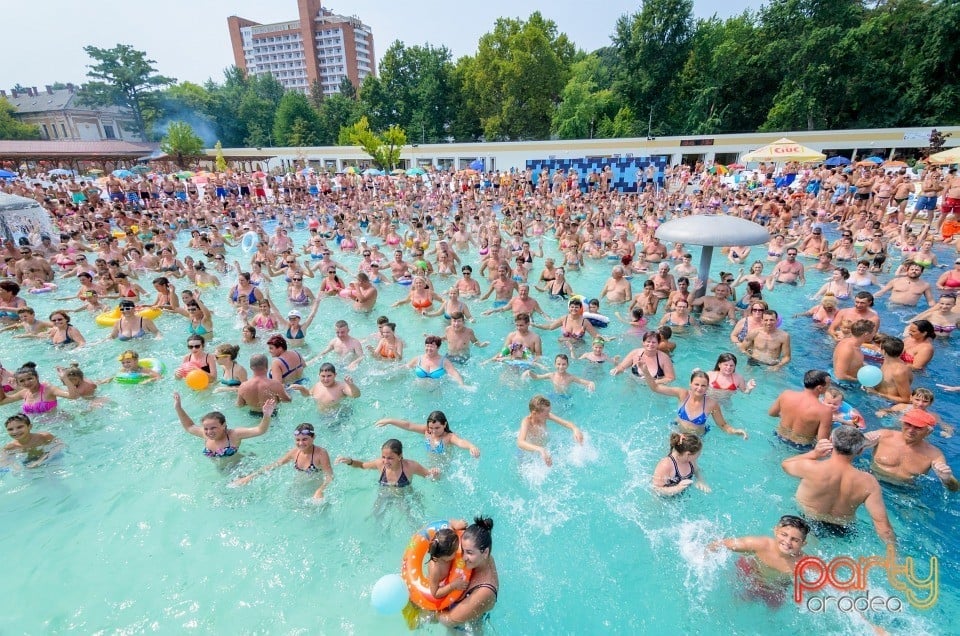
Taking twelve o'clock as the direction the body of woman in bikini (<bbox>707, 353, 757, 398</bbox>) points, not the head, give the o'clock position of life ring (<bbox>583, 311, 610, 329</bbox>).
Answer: The life ring is roughly at 4 o'clock from the woman in bikini.

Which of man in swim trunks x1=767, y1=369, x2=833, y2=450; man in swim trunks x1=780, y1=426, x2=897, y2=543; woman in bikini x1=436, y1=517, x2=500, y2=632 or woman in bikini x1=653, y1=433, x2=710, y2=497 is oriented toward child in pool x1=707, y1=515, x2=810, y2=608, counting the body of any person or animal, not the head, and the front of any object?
woman in bikini x1=653, y1=433, x2=710, y2=497

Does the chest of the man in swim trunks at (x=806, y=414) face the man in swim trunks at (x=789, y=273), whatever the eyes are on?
yes

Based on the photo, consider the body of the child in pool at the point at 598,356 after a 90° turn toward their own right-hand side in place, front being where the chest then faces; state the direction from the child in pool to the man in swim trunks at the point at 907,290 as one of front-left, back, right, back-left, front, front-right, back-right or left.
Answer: back-right

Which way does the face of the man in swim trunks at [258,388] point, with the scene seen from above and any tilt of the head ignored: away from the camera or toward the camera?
away from the camera

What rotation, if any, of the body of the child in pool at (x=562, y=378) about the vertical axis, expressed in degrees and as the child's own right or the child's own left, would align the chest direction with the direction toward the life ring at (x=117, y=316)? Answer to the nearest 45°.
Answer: approximately 90° to the child's own right

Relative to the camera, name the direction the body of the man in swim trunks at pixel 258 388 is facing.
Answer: away from the camera

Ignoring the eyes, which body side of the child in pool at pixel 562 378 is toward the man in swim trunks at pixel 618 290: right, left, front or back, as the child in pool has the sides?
back

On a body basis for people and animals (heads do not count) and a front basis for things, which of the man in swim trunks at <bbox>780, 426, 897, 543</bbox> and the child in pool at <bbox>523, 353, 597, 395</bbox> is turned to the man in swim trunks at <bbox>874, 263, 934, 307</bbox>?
the man in swim trunks at <bbox>780, 426, 897, 543</bbox>

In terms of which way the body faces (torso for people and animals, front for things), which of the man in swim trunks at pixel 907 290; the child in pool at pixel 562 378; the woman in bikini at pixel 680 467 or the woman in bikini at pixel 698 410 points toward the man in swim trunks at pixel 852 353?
the man in swim trunks at pixel 907 290

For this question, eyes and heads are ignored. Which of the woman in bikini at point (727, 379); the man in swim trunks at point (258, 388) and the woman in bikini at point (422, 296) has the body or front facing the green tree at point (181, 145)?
the man in swim trunks

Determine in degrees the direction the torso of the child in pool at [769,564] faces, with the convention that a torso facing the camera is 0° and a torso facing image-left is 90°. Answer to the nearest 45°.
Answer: approximately 0°

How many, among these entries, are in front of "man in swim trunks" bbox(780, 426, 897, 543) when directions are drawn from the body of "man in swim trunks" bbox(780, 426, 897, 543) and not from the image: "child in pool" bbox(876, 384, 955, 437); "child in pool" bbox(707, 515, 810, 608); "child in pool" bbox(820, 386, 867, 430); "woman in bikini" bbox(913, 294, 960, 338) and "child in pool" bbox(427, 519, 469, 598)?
3
